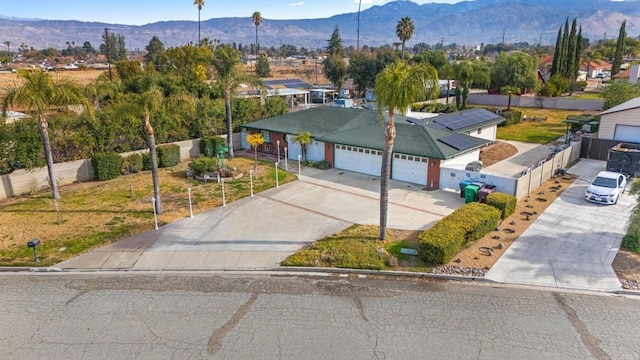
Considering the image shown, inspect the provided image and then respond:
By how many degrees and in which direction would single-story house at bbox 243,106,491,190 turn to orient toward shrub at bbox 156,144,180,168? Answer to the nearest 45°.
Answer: approximately 45° to its right

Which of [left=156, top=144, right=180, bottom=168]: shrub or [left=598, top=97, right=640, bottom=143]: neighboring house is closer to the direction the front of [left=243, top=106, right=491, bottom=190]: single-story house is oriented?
the shrub

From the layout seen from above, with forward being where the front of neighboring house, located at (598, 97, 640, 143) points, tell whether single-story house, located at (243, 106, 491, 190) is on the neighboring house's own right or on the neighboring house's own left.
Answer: on the neighboring house's own right

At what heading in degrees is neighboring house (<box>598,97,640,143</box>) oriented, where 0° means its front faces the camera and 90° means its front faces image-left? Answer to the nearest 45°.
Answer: approximately 0°

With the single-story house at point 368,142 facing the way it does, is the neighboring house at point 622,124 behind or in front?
behind

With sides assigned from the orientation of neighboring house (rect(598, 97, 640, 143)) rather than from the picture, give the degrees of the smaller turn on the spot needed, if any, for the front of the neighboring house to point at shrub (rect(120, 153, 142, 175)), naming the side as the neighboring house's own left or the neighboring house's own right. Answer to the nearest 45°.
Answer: approximately 45° to the neighboring house's own right

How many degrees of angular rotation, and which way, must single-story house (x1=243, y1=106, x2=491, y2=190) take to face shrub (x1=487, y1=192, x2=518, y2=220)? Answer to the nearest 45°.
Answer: approximately 90° to its left

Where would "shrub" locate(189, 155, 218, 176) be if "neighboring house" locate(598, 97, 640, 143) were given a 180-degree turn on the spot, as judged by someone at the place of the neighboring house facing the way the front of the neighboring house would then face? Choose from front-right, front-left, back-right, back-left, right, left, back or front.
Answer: back-left

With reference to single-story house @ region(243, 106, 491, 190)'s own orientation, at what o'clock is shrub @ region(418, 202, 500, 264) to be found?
The shrub is roughly at 10 o'clock from the single-story house.

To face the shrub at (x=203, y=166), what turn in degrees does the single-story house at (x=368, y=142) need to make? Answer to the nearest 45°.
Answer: approximately 45° to its right

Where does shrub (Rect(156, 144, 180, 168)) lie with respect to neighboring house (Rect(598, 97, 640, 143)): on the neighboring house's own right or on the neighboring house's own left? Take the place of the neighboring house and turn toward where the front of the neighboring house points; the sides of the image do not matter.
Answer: on the neighboring house's own right

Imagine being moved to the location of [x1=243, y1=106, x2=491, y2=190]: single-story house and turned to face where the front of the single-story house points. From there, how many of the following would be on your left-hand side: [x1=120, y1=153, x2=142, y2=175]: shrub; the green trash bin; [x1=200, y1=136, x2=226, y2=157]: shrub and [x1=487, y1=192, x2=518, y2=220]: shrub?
2

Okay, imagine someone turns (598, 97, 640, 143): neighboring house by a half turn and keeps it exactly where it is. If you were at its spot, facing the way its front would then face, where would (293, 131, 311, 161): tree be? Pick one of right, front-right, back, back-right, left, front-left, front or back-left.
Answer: back-left

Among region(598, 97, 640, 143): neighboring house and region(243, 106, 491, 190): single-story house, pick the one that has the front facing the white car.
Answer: the neighboring house

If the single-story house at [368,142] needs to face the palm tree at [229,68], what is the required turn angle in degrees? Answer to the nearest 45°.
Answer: approximately 45° to its right

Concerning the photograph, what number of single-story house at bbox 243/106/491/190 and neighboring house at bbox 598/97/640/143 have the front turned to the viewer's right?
0
